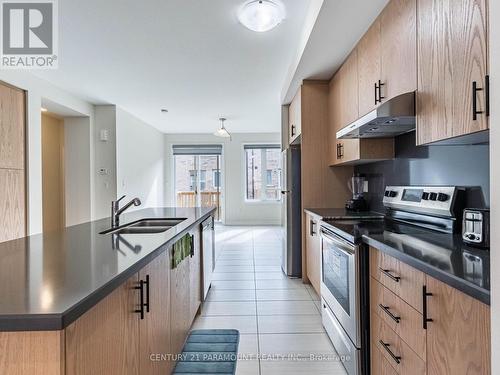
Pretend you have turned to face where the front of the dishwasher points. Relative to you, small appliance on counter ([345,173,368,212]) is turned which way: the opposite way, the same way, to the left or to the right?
the opposite way

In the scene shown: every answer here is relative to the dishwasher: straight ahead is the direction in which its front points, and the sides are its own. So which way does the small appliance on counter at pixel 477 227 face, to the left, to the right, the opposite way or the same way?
the opposite way

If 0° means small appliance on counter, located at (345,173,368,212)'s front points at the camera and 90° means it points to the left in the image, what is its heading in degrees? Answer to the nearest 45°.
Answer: approximately 45°

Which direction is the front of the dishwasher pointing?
to the viewer's right

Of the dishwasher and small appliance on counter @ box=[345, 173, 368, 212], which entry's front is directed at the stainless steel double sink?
the small appliance on counter

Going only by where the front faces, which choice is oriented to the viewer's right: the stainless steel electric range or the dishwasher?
the dishwasher

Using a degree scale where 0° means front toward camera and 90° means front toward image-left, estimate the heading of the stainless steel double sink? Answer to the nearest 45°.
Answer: approximately 270°

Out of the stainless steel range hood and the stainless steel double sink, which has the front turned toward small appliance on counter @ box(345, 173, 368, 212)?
the stainless steel double sink

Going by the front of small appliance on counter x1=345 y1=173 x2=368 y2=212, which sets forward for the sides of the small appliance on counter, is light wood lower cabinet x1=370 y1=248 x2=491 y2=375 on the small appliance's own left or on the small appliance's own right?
on the small appliance's own left

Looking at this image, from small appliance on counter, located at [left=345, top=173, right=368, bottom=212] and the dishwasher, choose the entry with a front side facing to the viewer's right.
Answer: the dishwasher

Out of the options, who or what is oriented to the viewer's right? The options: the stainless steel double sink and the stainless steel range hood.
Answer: the stainless steel double sink
